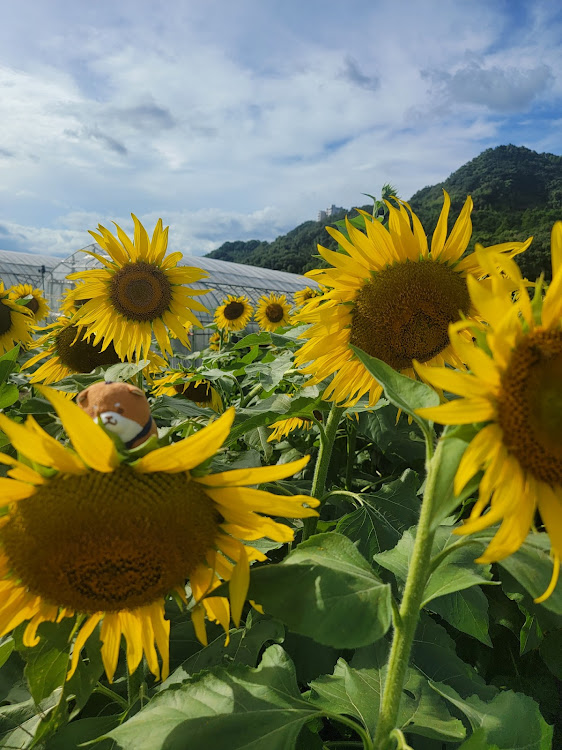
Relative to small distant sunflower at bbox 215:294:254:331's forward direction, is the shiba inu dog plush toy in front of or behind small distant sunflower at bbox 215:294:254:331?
in front

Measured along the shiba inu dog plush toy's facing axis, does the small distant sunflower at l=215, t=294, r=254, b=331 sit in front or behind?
behind

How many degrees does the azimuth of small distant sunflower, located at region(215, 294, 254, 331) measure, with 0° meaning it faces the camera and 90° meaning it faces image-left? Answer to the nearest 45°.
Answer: approximately 0°

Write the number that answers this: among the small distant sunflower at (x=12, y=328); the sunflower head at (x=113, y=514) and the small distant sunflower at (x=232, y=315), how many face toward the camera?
3

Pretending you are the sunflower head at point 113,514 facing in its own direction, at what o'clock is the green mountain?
The green mountain is roughly at 7 o'clock from the sunflower head.

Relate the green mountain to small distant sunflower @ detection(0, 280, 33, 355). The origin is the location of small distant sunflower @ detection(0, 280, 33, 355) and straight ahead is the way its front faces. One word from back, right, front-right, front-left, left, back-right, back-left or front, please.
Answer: back-left

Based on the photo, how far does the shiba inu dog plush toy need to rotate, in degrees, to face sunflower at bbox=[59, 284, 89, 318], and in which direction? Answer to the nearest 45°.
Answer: approximately 135° to its right

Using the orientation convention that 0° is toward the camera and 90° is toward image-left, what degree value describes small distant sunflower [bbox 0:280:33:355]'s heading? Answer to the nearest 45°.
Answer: approximately 0°

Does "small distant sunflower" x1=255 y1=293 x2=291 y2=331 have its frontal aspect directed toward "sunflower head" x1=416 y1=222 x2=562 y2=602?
yes

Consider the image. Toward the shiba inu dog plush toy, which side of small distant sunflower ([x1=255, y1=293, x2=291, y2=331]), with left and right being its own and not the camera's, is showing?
front
